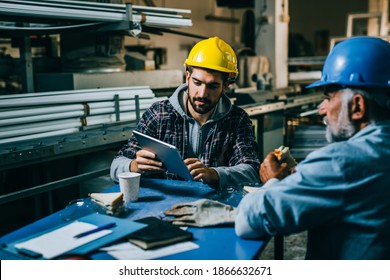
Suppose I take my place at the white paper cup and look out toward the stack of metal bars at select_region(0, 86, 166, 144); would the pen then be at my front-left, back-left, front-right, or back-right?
back-left

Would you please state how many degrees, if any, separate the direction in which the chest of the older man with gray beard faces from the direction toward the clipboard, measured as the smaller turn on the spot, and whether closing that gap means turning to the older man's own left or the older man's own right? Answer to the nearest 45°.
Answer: approximately 45° to the older man's own left

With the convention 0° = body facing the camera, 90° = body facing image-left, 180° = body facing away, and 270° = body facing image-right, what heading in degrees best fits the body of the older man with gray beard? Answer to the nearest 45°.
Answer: approximately 135°

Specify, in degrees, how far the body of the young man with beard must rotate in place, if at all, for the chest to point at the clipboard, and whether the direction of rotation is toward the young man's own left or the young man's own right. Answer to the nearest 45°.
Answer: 0° — they already face it

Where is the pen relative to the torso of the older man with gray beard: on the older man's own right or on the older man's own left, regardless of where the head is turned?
on the older man's own left

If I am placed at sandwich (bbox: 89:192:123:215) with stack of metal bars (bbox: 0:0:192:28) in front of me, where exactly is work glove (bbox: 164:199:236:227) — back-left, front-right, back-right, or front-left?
back-right

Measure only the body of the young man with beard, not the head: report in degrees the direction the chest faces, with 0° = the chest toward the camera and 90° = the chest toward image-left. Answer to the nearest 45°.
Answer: approximately 0°

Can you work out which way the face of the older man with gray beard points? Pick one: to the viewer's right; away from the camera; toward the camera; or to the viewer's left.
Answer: to the viewer's left

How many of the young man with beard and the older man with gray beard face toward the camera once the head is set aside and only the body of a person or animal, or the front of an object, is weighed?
1

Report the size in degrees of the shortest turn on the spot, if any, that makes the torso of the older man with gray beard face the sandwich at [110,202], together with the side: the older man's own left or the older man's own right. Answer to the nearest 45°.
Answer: approximately 45° to the older man's own left
